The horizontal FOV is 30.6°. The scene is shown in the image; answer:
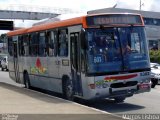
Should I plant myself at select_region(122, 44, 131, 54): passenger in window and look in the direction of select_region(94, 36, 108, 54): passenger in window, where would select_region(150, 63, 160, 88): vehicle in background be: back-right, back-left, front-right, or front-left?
back-right

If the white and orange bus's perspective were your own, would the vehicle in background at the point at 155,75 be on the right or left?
on its left

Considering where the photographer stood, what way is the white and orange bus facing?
facing the viewer and to the right of the viewer

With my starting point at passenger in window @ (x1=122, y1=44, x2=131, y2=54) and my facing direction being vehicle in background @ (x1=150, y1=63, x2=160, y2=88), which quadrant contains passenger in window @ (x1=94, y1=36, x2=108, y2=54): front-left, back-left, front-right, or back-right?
back-left
